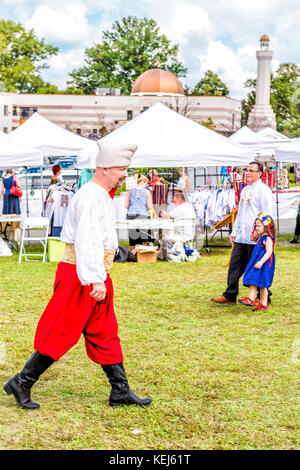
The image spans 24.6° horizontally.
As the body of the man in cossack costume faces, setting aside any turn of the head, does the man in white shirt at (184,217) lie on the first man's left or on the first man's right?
on the first man's left

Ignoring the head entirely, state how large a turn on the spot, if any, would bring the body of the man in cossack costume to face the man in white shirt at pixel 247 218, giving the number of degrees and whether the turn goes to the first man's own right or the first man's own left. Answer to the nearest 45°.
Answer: approximately 45° to the first man's own left

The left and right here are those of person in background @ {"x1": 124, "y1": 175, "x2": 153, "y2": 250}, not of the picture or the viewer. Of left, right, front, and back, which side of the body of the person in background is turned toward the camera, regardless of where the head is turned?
back

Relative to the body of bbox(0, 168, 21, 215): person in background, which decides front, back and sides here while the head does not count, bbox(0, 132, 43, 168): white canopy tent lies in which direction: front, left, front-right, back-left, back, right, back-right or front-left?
back

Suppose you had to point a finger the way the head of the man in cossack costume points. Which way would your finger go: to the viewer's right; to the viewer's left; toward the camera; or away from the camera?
to the viewer's right

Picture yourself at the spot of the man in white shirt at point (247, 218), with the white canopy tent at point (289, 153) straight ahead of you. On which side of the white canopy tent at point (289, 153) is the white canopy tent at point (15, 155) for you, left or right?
left

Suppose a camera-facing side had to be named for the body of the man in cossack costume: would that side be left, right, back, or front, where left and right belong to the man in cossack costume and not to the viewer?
right
